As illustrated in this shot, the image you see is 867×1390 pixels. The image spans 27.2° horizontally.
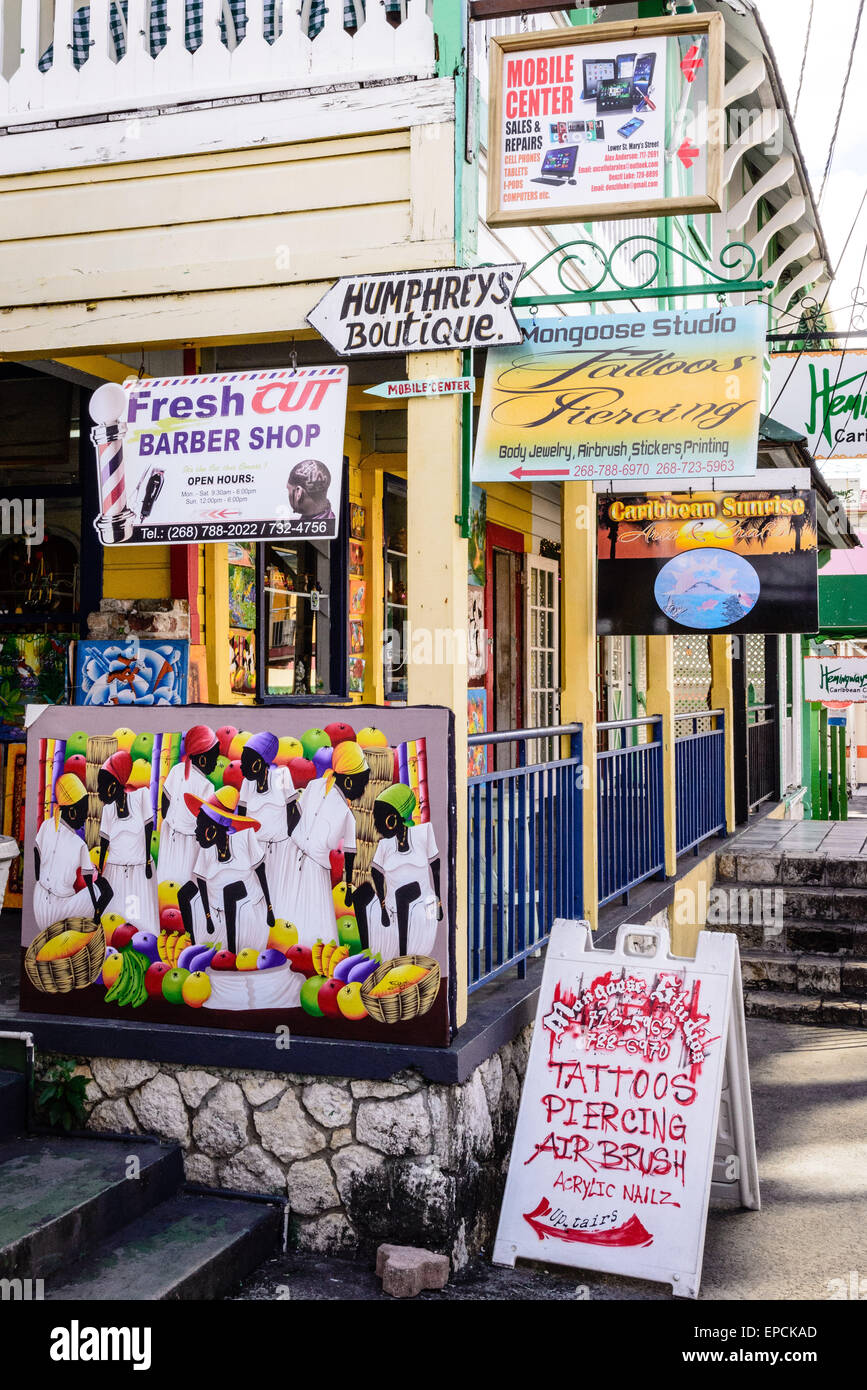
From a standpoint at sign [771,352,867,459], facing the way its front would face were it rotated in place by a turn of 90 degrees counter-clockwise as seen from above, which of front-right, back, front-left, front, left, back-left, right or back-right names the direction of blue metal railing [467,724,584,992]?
right

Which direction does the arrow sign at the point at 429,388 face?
toward the camera

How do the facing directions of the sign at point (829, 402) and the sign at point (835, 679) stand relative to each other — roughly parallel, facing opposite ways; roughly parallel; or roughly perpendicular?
roughly parallel

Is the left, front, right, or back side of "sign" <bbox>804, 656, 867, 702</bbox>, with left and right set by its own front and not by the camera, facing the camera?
front

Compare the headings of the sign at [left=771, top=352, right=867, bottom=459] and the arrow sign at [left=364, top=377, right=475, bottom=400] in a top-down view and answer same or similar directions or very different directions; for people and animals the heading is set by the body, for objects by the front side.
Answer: same or similar directions

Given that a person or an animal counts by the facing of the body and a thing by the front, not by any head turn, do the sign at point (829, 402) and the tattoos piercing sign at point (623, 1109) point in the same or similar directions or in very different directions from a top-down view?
same or similar directions

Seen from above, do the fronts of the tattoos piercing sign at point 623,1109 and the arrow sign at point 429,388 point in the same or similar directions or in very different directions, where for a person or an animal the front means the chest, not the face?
same or similar directions

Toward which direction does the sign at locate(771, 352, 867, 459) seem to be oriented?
toward the camera

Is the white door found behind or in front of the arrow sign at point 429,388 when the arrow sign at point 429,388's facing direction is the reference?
behind

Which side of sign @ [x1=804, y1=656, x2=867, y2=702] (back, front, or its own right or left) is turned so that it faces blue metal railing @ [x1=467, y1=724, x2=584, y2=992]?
front
